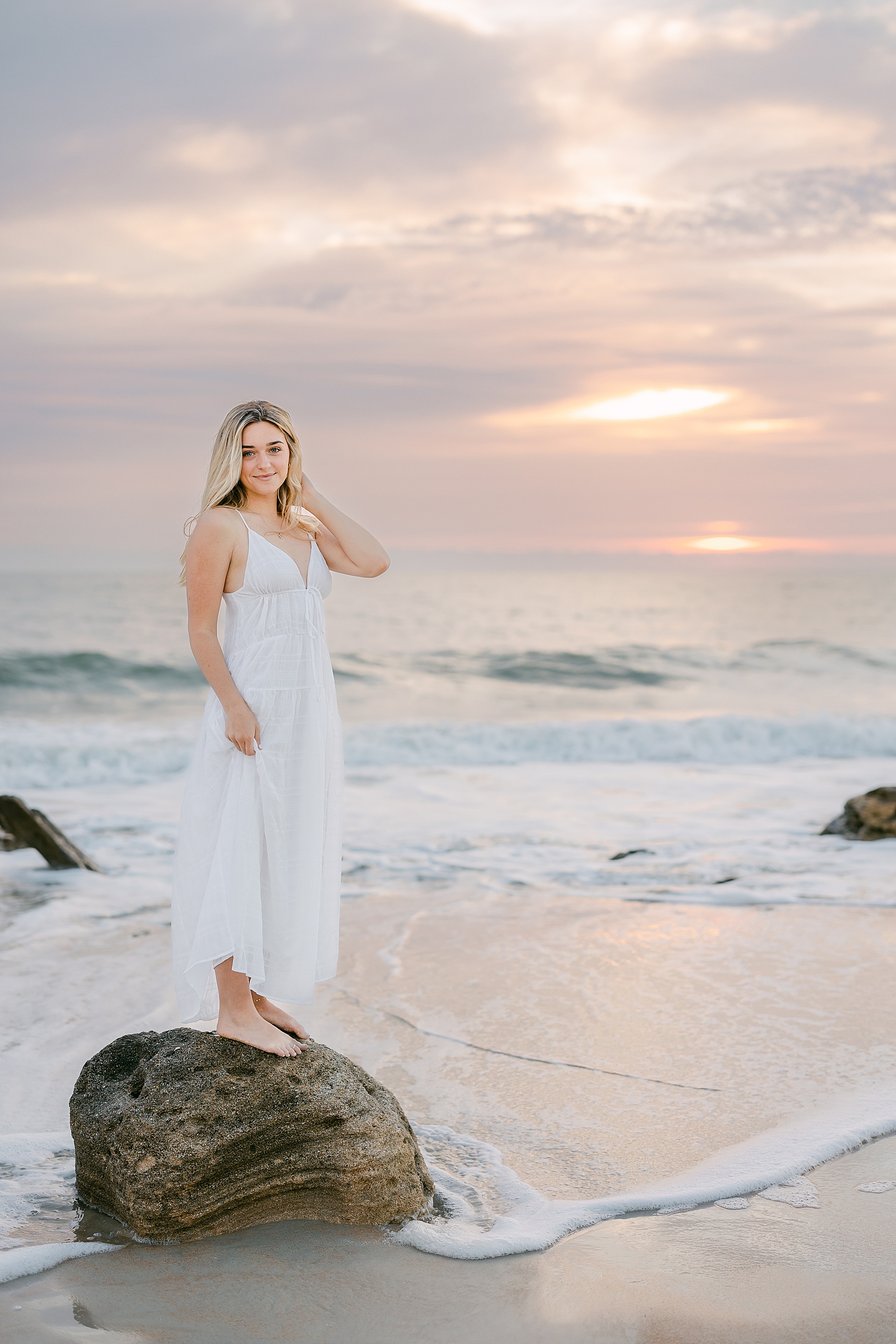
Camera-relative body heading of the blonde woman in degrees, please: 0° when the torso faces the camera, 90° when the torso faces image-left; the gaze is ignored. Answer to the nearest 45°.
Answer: approximately 315°

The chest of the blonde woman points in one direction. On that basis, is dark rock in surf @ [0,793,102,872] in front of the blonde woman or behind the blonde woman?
behind

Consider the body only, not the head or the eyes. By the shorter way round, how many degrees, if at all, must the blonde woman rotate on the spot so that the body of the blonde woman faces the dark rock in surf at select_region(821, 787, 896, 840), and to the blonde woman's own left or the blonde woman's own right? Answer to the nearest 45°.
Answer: approximately 90° to the blonde woman's own left
